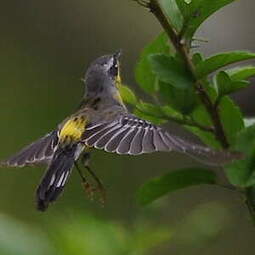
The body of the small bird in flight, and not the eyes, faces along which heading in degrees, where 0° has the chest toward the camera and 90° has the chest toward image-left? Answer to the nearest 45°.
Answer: approximately 225°
